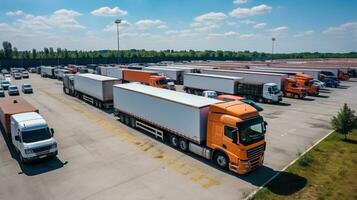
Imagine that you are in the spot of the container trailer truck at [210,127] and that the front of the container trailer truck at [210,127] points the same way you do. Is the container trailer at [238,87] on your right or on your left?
on your left

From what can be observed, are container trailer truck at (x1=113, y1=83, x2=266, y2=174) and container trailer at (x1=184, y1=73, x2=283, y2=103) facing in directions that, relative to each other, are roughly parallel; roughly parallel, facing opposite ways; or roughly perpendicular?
roughly parallel

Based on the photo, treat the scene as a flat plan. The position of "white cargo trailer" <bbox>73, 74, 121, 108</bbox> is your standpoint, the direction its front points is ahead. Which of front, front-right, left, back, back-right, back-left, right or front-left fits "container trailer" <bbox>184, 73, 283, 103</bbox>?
back-right

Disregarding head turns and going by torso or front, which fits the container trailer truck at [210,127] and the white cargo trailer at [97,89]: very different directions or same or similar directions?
very different directions

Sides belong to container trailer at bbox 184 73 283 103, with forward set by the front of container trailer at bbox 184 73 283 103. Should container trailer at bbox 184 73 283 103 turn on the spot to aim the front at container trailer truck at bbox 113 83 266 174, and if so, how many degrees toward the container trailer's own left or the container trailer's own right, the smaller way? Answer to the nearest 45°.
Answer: approximately 45° to the container trailer's own right

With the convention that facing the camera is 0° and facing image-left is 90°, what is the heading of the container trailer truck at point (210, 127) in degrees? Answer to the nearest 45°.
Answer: approximately 315°

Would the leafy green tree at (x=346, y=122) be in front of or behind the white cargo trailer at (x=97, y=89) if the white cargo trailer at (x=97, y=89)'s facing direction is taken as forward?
behind

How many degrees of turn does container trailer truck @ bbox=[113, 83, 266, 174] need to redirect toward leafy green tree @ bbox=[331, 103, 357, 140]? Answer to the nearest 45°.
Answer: approximately 90° to its left

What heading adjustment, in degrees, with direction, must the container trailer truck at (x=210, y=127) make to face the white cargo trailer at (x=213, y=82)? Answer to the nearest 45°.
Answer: approximately 135° to its left

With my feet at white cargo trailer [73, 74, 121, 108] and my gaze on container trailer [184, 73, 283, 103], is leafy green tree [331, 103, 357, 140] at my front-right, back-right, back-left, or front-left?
front-right

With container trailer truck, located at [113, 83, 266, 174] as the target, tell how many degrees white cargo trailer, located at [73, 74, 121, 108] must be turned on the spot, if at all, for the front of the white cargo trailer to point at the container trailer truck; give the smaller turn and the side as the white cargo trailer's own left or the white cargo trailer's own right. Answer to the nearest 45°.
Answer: approximately 135° to the white cargo trailer's own left

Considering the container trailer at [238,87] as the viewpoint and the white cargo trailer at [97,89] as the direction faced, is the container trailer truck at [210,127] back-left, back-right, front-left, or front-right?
front-left

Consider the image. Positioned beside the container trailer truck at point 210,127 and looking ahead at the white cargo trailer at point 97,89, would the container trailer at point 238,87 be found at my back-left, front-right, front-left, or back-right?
front-right

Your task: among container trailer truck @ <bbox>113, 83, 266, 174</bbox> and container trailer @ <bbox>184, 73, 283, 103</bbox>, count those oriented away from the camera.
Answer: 0
